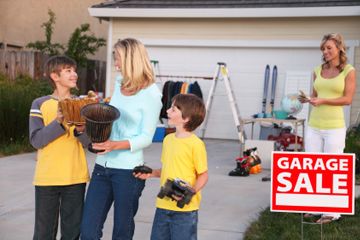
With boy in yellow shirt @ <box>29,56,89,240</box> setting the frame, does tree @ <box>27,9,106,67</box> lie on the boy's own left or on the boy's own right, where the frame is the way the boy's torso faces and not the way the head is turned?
on the boy's own left

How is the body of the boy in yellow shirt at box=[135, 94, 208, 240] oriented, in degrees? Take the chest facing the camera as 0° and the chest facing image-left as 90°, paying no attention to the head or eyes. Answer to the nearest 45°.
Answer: approximately 45°

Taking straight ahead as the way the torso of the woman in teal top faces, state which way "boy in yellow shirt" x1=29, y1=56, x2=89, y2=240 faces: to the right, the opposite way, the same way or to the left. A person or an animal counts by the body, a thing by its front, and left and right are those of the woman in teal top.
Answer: to the left

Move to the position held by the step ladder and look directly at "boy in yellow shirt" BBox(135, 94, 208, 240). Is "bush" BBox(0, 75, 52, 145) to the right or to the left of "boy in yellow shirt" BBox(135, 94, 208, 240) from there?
right

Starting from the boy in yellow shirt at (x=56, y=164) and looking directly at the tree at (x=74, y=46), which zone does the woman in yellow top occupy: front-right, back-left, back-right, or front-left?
front-right

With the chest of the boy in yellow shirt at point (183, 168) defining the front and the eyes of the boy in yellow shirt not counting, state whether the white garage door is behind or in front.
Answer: behind

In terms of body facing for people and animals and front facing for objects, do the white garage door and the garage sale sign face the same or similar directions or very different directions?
same or similar directions

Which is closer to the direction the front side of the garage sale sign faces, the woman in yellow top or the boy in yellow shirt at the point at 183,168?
the boy in yellow shirt

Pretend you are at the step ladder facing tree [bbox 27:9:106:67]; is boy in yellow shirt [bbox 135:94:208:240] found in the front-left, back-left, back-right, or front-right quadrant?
back-left

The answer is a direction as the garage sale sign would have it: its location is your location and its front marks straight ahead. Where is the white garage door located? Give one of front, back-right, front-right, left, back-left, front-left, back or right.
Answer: back

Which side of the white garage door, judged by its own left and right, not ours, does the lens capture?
front

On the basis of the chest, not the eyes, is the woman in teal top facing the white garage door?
no

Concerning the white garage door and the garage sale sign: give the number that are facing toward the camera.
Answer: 2

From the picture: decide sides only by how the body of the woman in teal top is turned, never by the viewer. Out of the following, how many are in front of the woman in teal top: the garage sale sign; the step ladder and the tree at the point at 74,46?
0

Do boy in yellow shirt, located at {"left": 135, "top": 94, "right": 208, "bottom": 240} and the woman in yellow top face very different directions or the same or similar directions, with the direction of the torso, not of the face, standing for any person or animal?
same or similar directions

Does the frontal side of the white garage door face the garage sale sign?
yes

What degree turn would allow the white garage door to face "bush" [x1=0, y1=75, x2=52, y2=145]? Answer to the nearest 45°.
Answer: approximately 45° to its right

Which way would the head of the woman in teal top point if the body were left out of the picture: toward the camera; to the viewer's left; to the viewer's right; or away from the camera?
to the viewer's left

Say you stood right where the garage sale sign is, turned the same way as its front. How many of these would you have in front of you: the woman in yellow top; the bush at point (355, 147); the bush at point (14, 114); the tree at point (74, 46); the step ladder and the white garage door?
0

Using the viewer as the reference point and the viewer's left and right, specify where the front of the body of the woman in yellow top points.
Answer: facing the viewer and to the left of the viewer

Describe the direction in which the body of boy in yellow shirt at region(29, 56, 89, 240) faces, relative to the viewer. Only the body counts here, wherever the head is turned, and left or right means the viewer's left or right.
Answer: facing the viewer and to the right of the viewer

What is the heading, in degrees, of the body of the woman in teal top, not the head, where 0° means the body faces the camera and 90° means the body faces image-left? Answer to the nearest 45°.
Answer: approximately 45°
